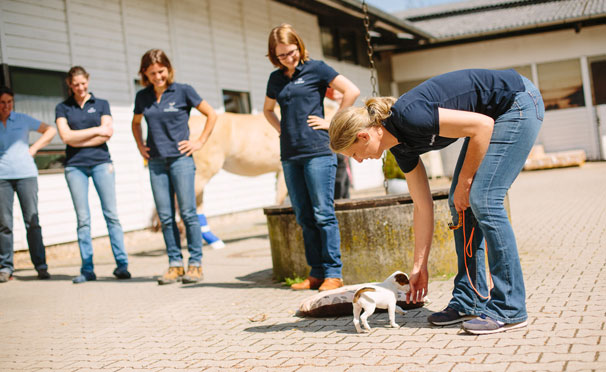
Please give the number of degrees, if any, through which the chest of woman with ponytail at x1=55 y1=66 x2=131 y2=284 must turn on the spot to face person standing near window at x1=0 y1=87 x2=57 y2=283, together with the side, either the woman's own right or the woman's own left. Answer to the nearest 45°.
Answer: approximately 135° to the woman's own right

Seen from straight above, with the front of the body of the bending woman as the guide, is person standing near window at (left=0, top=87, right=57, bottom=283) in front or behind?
in front

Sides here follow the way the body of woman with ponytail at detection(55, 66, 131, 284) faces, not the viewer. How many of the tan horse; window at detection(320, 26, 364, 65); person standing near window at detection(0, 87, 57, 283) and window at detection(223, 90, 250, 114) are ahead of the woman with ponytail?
0

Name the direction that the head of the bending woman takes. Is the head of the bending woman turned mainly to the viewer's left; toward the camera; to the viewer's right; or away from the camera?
to the viewer's left

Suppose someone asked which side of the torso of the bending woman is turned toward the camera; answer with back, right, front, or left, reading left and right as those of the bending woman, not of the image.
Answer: left

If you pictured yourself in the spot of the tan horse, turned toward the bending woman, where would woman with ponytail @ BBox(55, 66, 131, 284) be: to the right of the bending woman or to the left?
right

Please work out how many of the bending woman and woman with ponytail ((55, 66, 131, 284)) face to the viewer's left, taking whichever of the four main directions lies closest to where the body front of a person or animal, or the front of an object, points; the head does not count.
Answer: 1

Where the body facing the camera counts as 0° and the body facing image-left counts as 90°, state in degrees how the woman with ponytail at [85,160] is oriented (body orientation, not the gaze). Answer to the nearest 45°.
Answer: approximately 0°

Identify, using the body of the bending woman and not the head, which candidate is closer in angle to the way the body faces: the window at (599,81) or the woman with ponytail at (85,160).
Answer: the woman with ponytail

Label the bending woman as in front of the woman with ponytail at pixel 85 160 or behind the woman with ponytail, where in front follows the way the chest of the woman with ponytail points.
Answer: in front
